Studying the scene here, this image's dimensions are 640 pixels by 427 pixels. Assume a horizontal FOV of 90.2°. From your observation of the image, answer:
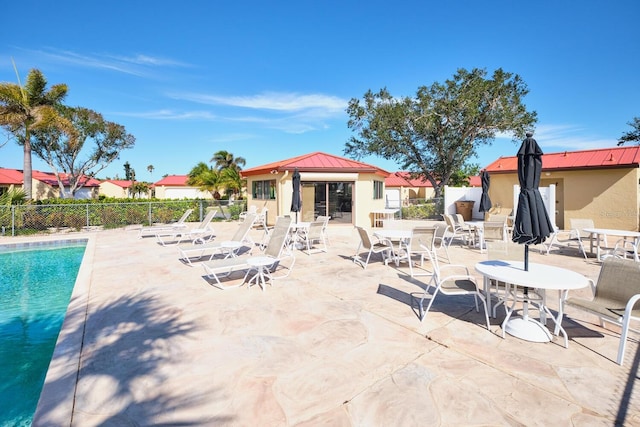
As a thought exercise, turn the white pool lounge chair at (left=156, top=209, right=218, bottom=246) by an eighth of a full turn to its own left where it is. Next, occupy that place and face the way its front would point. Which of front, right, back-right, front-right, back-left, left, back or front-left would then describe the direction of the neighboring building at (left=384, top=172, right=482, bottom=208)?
back

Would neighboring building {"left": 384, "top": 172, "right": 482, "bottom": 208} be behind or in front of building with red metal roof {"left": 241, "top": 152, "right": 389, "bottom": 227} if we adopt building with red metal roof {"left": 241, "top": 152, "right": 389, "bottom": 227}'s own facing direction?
behind

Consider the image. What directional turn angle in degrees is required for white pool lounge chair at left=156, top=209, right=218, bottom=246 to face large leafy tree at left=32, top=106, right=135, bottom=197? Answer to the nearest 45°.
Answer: approximately 90° to its right

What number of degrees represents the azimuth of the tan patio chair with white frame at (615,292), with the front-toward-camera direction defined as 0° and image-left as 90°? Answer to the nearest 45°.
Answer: approximately 45°

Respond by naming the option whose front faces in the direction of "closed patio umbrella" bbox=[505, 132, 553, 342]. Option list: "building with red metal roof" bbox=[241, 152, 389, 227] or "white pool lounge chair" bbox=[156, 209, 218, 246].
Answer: the building with red metal roof

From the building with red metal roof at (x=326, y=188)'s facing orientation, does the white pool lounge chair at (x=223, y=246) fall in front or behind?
in front

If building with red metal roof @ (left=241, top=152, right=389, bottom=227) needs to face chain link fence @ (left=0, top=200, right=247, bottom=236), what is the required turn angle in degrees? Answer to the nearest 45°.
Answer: approximately 90° to its right

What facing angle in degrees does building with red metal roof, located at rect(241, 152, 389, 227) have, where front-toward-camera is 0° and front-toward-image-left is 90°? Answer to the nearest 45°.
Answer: approximately 0°

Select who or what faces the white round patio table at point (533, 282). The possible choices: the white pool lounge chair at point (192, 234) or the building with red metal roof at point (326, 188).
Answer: the building with red metal roof

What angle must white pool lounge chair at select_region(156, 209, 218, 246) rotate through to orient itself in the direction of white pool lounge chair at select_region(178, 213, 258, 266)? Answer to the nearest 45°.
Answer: approximately 90° to its left

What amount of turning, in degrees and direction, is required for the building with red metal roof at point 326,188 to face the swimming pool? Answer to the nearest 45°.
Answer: approximately 45° to its right

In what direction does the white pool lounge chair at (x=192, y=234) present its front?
to the viewer's left

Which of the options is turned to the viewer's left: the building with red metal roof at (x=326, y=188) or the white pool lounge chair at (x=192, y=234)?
the white pool lounge chair

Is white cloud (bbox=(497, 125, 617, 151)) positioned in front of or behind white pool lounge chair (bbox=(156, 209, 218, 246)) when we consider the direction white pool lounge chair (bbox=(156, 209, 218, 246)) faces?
behind

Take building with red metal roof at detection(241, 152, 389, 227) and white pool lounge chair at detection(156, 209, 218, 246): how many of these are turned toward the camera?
1
